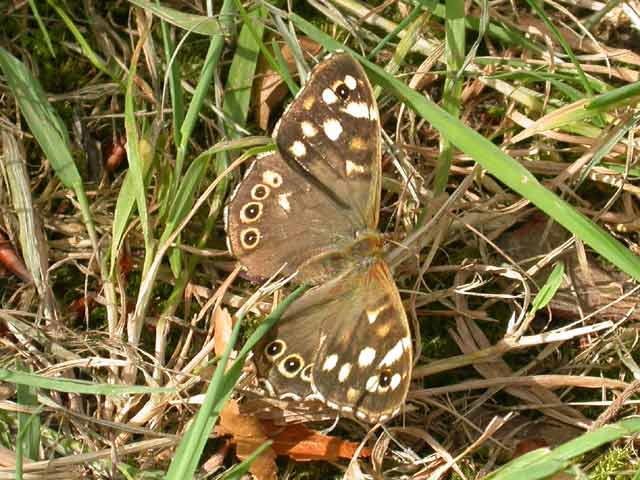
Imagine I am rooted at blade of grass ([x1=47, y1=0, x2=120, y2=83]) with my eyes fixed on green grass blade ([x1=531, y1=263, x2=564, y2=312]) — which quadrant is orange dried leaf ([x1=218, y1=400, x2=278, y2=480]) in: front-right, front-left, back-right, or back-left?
front-right

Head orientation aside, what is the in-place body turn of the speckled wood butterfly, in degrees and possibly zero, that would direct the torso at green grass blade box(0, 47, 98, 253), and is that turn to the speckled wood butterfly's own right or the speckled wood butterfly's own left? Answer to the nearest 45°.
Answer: approximately 135° to the speckled wood butterfly's own left

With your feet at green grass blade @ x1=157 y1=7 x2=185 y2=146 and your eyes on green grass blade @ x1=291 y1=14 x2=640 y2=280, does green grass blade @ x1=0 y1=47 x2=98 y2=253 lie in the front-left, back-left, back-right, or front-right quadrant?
back-right

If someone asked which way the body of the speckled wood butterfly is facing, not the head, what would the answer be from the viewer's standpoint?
to the viewer's right

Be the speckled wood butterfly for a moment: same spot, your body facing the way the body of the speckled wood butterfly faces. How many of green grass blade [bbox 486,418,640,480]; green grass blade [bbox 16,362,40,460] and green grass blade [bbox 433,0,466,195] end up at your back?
1

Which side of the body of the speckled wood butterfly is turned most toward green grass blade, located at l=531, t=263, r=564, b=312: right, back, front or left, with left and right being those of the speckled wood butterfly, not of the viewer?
front

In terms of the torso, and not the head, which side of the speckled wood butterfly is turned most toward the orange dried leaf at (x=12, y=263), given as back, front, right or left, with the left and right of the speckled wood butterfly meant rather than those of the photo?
back

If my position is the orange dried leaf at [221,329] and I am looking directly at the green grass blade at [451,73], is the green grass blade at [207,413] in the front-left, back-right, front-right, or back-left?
back-right

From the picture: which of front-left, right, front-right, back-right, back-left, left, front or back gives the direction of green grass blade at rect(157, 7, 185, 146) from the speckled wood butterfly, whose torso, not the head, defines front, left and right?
back-left

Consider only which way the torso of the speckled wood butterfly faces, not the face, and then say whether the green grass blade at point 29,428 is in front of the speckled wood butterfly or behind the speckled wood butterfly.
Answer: behind

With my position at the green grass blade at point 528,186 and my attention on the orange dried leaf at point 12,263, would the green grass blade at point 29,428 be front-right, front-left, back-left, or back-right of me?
front-left
